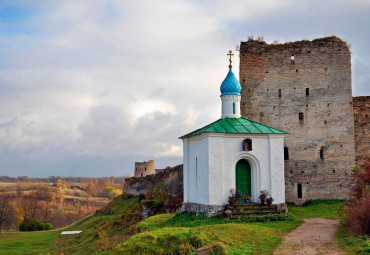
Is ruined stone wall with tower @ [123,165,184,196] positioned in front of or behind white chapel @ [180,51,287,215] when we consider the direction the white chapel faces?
behind

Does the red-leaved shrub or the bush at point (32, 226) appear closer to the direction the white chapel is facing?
the red-leaved shrub

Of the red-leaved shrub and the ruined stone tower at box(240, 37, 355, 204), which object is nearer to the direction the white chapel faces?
the red-leaved shrub

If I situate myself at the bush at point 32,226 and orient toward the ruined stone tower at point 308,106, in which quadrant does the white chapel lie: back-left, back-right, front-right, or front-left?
front-right

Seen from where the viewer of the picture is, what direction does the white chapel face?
facing the viewer and to the right of the viewer

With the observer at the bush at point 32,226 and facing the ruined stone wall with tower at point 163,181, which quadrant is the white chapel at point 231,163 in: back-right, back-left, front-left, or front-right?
front-right

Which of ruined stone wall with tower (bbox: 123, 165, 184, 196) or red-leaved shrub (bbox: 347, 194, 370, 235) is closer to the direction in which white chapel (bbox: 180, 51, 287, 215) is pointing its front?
the red-leaved shrub

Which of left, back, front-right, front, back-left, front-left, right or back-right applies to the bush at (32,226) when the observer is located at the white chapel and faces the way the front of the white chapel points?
back

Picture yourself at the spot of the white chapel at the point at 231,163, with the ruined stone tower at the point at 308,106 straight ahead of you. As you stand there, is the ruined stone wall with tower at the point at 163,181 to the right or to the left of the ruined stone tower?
left

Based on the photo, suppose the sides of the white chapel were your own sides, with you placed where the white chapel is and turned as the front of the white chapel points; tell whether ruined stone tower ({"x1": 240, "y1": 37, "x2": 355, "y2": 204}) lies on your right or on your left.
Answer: on your left

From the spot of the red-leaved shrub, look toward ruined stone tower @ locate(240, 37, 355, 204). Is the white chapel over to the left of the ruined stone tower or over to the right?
left

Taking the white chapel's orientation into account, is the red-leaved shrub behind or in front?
in front
